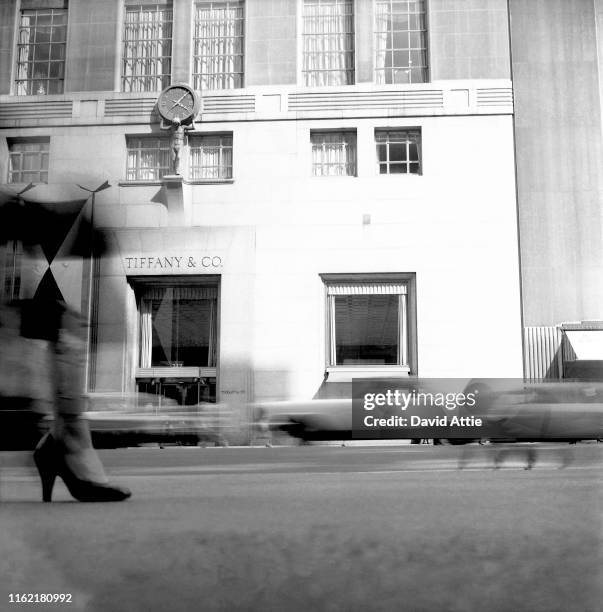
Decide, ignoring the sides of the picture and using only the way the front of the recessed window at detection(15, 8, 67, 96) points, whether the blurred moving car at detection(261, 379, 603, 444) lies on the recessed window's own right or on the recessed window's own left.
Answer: on the recessed window's own left

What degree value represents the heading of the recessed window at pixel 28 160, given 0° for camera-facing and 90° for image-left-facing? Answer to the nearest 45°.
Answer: approximately 0°

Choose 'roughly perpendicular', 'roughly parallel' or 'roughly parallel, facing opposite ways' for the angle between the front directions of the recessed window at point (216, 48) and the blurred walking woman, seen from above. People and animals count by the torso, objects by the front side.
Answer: roughly perpendicular

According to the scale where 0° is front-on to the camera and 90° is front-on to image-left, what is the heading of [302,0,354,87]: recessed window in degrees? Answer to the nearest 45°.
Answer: approximately 0°
